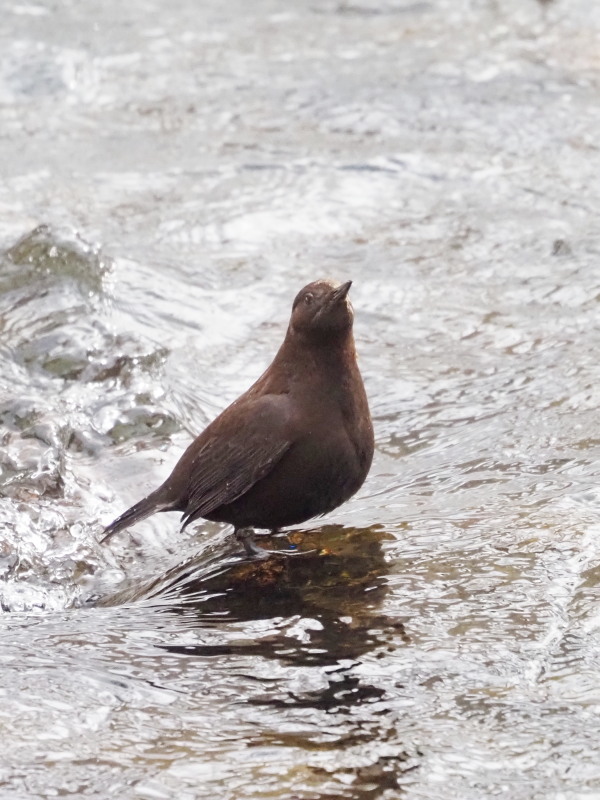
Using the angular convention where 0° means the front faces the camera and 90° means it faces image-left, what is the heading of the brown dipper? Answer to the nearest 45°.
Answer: approximately 315°
